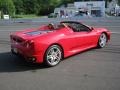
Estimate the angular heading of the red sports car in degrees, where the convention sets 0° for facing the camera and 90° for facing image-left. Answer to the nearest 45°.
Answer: approximately 225°
